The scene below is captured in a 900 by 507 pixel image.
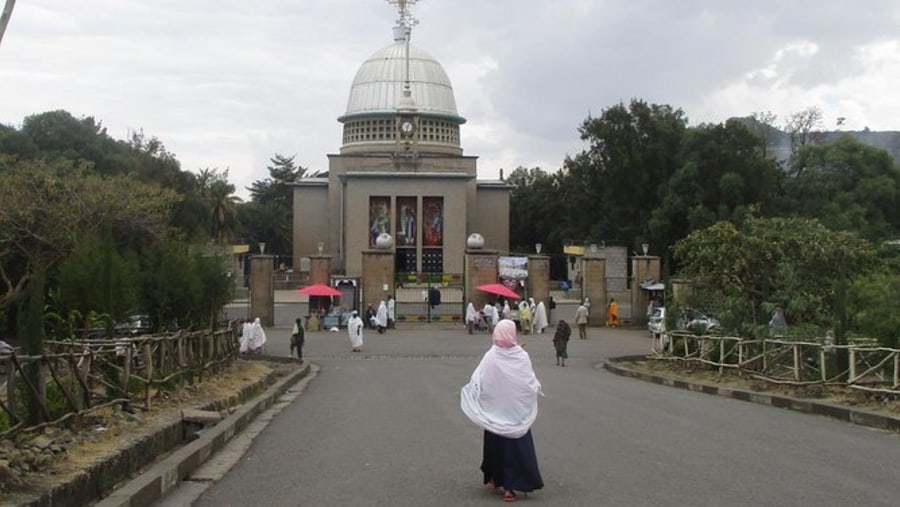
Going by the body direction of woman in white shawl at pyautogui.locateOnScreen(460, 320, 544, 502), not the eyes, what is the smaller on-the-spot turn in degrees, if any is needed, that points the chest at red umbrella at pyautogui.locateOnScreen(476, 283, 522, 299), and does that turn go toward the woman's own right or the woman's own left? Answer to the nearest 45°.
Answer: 0° — they already face it

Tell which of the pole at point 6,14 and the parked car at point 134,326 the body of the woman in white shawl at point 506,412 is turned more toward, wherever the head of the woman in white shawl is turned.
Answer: the parked car

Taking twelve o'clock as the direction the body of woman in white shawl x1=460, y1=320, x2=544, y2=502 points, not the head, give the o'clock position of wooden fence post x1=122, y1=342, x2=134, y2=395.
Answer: The wooden fence post is roughly at 10 o'clock from the woman in white shawl.

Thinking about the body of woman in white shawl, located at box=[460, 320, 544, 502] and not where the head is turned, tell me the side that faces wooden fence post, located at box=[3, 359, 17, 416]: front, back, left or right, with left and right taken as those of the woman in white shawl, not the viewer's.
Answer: left

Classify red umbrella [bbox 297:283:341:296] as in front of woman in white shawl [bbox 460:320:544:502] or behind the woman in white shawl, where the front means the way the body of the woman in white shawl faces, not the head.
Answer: in front

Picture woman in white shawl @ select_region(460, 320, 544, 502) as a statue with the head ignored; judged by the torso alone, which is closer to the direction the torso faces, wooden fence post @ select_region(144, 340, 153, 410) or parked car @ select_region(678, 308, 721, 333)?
the parked car

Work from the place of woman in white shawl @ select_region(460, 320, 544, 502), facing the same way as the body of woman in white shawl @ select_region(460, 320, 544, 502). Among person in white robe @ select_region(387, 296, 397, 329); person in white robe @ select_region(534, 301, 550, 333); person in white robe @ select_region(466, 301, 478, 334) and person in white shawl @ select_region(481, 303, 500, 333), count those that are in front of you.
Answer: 4

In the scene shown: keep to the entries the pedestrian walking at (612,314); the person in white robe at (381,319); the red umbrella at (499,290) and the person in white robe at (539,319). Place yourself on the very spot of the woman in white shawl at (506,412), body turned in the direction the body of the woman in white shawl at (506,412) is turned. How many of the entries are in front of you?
4

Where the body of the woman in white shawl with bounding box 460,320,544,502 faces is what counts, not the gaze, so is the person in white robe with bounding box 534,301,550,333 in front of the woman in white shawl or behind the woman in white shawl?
in front

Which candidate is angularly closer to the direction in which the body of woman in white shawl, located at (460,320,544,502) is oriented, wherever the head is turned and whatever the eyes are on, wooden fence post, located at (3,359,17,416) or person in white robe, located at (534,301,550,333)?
the person in white robe

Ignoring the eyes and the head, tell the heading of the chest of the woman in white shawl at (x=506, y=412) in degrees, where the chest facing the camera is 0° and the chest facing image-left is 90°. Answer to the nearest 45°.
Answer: approximately 180°

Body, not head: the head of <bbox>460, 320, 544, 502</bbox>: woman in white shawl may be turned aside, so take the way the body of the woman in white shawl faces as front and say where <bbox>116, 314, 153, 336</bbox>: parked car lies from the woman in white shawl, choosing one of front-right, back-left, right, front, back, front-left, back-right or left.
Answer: front-left

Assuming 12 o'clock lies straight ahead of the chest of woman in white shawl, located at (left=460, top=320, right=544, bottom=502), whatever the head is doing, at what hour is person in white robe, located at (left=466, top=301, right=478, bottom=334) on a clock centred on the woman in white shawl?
The person in white robe is roughly at 12 o'clock from the woman in white shawl.

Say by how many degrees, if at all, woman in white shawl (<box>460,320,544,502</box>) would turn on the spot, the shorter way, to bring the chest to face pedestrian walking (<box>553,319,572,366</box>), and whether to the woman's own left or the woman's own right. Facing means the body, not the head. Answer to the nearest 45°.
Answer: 0° — they already face them

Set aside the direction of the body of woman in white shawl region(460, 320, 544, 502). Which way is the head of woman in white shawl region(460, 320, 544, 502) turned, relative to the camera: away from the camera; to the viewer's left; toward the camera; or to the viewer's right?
away from the camera

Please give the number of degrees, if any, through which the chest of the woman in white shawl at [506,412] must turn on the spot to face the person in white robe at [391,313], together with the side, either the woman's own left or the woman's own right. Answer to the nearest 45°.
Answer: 0° — they already face them
